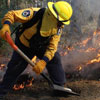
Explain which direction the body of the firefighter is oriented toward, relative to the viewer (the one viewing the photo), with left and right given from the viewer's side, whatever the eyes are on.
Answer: facing the viewer and to the right of the viewer
